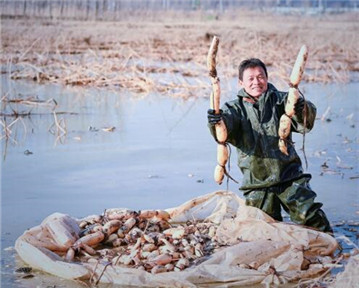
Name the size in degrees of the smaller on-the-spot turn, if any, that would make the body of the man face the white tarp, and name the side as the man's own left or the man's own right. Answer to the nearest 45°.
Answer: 0° — they already face it

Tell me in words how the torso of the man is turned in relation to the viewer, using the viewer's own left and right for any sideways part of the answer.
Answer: facing the viewer
